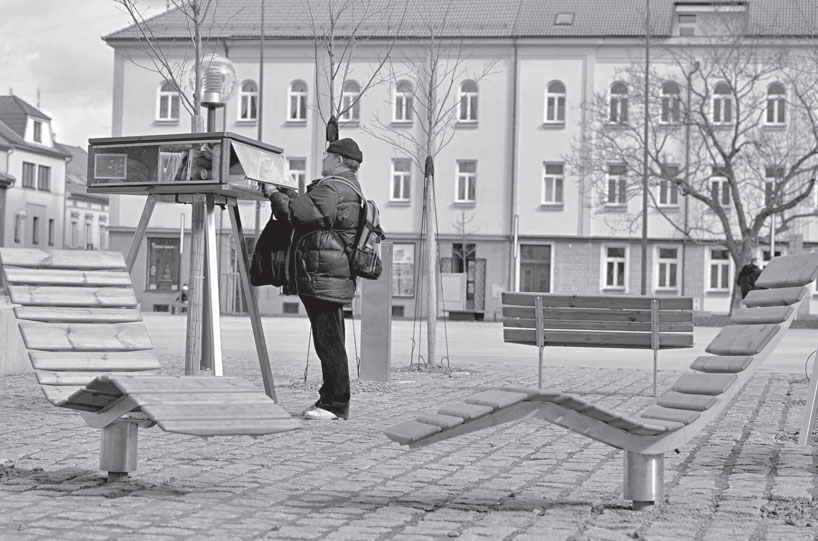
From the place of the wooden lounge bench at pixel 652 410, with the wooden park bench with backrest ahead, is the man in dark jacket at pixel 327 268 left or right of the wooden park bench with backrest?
left

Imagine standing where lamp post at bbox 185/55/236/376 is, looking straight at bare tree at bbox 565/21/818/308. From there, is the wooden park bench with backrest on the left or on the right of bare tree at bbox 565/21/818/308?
right

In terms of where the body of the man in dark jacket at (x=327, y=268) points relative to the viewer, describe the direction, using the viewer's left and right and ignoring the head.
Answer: facing to the left of the viewer

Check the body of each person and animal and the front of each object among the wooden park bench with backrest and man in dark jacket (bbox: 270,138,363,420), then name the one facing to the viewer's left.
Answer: the man in dark jacket

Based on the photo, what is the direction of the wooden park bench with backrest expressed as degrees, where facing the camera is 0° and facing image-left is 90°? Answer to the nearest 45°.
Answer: approximately 180°

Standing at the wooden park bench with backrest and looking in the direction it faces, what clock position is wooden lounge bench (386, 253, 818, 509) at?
The wooden lounge bench is roughly at 6 o'clock from the wooden park bench with backrest.

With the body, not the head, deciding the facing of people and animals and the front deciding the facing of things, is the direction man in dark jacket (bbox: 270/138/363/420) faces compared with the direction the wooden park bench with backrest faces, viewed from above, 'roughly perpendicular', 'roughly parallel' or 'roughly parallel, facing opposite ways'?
roughly perpendicular

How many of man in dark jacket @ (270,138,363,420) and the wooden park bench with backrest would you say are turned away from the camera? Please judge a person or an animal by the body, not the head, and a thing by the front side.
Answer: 1

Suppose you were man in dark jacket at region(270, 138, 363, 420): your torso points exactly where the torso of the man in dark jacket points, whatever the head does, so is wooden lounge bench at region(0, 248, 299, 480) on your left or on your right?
on your left

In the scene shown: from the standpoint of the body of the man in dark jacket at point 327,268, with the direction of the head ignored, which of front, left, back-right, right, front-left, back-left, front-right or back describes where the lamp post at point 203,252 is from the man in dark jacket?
front-right
